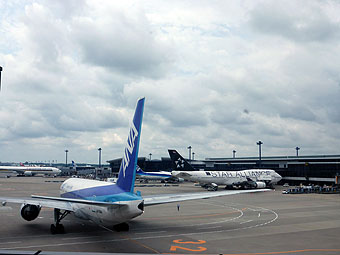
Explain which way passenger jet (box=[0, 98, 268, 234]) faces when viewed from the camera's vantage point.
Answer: facing away from the viewer and to the left of the viewer
